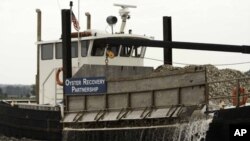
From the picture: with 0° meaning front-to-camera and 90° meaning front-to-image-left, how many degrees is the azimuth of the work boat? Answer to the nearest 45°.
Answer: approximately 315°
